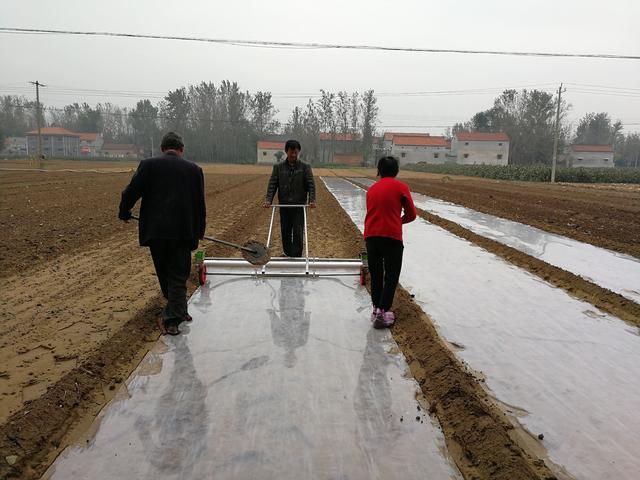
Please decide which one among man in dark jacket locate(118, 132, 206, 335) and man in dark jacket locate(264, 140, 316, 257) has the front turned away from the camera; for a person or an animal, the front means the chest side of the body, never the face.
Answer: man in dark jacket locate(118, 132, 206, 335)

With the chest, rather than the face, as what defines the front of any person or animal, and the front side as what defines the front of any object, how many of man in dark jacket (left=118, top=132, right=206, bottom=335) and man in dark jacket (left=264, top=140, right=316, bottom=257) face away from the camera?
1

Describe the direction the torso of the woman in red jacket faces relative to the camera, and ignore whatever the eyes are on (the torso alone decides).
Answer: away from the camera

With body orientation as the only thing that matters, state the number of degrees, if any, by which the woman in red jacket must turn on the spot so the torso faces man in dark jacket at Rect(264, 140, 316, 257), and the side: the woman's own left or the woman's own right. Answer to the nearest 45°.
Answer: approximately 45° to the woman's own left

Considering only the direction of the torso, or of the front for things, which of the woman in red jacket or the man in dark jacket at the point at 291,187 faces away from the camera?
the woman in red jacket

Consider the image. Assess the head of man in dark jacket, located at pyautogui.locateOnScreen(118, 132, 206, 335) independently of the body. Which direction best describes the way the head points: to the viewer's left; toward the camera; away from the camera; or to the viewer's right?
away from the camera

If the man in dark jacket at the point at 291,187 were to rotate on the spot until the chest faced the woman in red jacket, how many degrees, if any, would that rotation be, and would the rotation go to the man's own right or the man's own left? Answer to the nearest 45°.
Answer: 0° — they already face them

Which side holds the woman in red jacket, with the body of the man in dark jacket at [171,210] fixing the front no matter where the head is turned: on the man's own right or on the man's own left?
on the man's own right

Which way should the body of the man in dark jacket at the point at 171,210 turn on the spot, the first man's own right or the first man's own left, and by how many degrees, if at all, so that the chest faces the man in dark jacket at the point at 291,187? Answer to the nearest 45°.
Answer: approximately 45° to the first man's own right

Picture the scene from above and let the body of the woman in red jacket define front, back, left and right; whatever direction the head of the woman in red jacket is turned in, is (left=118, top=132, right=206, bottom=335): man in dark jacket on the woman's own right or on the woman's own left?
on the woman's own left

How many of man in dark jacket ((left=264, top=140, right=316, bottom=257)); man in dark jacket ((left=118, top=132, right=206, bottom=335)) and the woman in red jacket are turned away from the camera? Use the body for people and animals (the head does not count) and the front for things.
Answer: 2

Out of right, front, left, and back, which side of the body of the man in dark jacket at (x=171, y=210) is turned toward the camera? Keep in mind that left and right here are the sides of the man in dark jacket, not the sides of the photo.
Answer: back

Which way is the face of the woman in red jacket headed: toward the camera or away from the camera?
away from the camera
